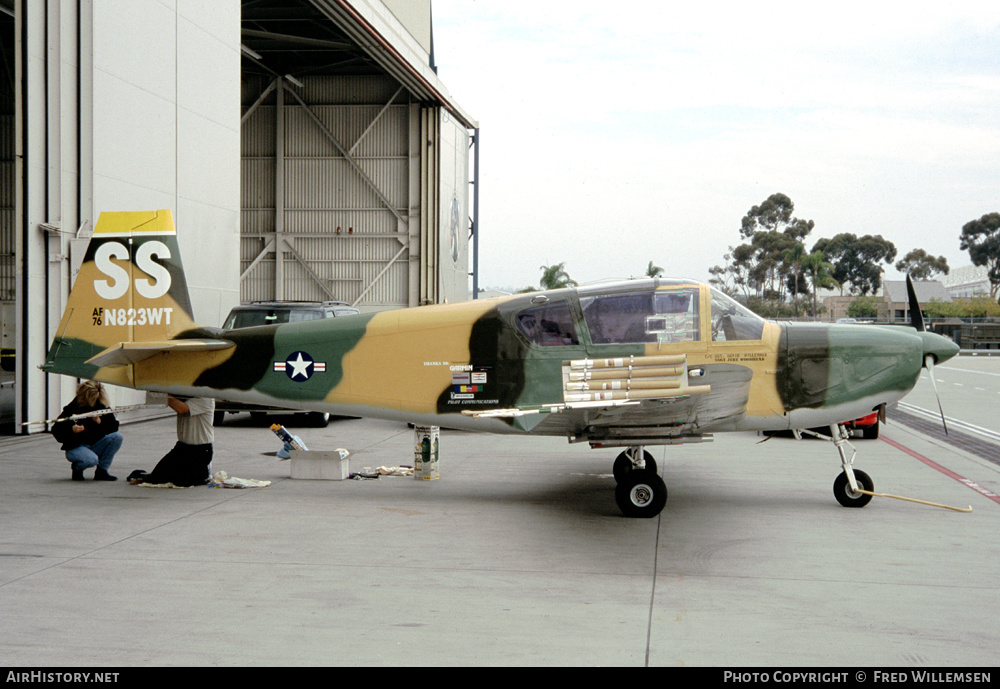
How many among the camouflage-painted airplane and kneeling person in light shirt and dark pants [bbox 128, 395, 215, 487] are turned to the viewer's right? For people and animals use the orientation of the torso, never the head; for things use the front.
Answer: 2

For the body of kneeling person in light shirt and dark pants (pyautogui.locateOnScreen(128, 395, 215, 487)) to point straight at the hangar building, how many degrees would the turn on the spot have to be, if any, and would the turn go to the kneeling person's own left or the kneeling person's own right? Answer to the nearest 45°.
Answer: approximately 90° to the kneeling person's own left

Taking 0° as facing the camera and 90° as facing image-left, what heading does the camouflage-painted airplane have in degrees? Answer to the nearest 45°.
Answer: approximately 270°

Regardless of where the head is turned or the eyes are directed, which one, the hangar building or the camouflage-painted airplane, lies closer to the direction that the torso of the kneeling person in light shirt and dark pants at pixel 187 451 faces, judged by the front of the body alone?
the camouflage-painted airplane

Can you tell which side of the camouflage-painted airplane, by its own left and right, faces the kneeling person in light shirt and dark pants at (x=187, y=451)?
back

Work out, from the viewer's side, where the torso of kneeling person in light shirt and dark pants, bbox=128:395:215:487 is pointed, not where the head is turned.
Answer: to the viewer's right

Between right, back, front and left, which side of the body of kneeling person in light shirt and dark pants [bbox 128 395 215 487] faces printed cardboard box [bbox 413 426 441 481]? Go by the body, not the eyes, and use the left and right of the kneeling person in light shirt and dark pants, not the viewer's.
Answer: front
